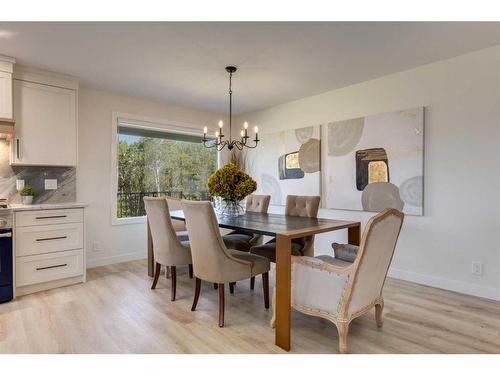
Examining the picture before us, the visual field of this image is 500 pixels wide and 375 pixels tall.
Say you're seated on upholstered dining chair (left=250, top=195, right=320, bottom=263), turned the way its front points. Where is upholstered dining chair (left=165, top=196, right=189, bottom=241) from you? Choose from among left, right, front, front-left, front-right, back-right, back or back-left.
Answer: front-right

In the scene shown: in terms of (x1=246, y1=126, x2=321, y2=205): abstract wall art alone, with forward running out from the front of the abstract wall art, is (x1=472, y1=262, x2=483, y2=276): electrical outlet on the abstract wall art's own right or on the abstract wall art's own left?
on the abstract wall art's own left

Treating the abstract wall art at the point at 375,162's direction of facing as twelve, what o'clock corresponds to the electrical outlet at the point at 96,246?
The electrical outlet is roughly at 1 o'clock from the abstract wall art.

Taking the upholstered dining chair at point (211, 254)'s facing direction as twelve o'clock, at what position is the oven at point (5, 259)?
The oven is roughly at 8 o'clock from the upholstered dining chair.

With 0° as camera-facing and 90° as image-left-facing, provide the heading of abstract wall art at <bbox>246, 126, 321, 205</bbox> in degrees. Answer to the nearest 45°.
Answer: approximately 45°

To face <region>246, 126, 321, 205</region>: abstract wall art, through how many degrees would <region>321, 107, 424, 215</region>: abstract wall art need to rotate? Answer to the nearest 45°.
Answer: approximately 90° to its right

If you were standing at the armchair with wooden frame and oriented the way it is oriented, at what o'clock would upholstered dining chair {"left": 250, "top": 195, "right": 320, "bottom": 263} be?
The upholstered dining chair is roughly at 1 o'clock from the armchair with wooden frame.

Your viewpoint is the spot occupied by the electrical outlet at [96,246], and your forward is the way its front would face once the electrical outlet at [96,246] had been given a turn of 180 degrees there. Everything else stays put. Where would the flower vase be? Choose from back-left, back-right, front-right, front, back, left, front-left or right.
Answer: back-right

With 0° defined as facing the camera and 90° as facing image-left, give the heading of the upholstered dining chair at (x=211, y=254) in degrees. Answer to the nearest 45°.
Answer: approximately 225°

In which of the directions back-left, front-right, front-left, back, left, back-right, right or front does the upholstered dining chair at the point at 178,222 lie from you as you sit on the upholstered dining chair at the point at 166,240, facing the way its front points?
front-left

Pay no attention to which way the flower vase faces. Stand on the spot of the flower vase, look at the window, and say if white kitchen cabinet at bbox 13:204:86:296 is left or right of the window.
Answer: left

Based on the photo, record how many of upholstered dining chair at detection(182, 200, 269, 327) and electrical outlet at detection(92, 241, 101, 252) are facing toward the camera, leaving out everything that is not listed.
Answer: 1

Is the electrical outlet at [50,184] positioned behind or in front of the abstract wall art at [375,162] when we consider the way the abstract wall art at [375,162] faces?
in front

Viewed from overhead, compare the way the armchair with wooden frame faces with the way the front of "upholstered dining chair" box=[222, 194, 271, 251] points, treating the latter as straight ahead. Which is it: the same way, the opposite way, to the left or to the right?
to the right

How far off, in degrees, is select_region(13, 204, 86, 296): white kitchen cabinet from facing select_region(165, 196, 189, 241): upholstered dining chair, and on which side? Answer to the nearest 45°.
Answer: approximately 45° to its left

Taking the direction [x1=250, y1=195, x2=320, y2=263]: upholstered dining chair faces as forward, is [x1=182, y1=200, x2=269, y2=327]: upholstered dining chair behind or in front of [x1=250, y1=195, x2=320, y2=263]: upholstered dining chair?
in front
